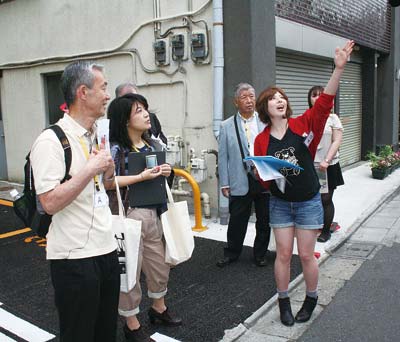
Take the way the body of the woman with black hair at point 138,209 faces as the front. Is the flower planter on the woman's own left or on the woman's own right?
on the woman's own left

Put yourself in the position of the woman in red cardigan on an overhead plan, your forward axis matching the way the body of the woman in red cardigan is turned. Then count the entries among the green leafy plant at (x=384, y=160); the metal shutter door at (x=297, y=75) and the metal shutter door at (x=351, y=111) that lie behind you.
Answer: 3

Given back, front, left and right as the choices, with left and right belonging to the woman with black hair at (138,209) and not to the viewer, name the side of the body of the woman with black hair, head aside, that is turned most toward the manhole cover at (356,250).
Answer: left

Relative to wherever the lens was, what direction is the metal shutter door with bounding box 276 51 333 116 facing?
facing the viewer and to the right of the viewer

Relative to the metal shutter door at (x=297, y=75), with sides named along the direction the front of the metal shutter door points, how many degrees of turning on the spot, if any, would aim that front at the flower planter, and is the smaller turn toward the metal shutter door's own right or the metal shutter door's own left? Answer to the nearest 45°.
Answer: approximately 90° to the metal shutter door's own left

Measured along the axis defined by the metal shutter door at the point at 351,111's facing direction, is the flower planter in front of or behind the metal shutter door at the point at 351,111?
in front

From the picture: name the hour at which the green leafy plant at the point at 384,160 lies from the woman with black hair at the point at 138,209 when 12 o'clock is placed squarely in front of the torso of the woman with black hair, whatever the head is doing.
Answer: The green leafy plant is roughly at 9 o'clock from the woman with black hair.

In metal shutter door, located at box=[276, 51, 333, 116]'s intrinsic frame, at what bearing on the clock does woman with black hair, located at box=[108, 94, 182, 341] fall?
The woman with black hair is roughly at 2 o'clock from the metal shutter door.

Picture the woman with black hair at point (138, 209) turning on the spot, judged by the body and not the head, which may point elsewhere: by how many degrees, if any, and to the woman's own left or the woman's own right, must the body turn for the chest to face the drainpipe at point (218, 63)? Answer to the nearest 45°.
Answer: approximately 135° to the woman's own left

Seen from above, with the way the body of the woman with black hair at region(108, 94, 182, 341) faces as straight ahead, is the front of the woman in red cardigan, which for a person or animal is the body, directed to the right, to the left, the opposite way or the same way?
to the right

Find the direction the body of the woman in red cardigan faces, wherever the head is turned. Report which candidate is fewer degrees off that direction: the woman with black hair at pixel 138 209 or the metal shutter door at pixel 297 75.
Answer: the woman with black hair

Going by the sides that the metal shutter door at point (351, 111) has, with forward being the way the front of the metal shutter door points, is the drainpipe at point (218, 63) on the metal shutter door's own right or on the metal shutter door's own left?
on the metal shutter door's own right

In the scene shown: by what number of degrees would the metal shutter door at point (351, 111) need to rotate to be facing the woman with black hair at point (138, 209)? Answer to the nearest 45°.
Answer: approximately 45° to its right

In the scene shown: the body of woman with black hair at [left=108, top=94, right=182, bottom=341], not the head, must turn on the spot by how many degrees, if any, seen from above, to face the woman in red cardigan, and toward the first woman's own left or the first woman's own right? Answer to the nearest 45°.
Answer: approximately 45° to the first woman's own left
